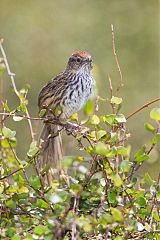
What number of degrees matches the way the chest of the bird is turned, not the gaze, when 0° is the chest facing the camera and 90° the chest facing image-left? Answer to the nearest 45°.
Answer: approximately 315°
